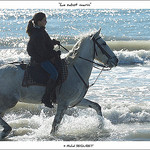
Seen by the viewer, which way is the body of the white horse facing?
to the viewer's right

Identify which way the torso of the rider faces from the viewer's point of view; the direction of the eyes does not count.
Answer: to the viewer's right

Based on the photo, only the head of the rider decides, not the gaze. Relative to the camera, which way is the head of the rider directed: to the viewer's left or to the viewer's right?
to the viewer's right
